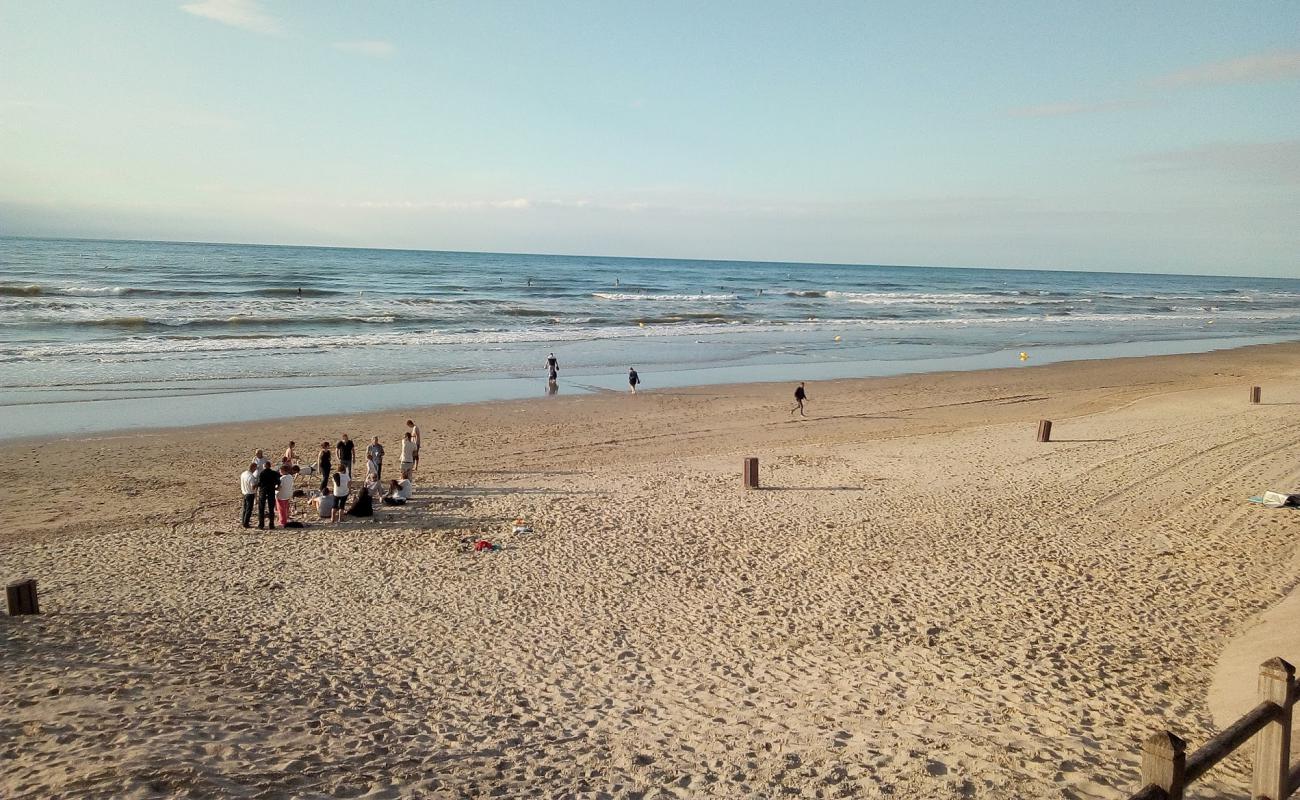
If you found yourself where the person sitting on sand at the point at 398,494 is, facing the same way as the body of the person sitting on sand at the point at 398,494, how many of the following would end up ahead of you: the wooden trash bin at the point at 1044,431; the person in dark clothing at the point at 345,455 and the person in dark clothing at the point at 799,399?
1

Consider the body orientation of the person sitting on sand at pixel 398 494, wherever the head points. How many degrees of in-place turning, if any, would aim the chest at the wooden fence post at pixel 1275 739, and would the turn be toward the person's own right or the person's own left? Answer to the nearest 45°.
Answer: approximately 90° to the person's own left

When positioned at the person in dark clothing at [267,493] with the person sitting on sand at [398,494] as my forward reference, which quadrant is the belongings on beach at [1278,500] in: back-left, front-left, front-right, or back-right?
front-right

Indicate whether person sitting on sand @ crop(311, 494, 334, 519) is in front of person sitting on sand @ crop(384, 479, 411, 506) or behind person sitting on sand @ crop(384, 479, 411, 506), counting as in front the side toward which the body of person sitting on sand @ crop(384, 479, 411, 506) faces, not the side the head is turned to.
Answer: in front

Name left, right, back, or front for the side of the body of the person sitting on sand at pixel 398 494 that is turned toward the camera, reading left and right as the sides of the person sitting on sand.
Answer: left

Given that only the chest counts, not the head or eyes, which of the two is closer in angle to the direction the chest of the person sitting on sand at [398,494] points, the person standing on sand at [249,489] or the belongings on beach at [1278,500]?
the person standing on sand

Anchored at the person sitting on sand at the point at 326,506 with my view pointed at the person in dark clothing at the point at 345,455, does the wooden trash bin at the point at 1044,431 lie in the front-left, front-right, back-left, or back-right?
front-right

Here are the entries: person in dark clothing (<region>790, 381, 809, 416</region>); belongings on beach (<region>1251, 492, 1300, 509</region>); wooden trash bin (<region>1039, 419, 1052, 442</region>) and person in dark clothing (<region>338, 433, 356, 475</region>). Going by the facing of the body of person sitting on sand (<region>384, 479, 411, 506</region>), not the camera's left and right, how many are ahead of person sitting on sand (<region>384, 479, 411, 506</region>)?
1

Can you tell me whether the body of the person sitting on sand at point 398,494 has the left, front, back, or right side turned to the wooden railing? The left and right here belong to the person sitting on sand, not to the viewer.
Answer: left

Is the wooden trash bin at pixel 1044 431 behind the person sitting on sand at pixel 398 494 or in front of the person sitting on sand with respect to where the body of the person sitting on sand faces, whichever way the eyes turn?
behind

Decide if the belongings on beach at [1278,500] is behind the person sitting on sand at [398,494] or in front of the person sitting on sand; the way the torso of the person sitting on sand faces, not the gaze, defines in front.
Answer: behind
